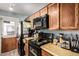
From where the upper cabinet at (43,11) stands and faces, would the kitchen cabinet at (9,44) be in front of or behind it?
in front

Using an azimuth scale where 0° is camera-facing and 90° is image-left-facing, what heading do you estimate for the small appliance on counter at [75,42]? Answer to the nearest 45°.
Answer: approximately 45°

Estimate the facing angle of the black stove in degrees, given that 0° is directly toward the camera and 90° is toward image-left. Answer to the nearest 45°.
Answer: approximately 45°

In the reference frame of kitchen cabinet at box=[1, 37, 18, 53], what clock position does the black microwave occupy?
The black microwave is roughly at 11 o'clock from the kitchen cabinet.

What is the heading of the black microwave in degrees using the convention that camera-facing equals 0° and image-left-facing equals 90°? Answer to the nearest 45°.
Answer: approximately 45°

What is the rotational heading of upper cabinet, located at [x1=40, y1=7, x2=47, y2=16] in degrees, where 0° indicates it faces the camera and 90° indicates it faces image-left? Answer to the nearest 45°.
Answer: approximately 45°

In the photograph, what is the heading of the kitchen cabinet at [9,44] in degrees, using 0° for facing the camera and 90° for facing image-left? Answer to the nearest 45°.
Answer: approximately 315°
